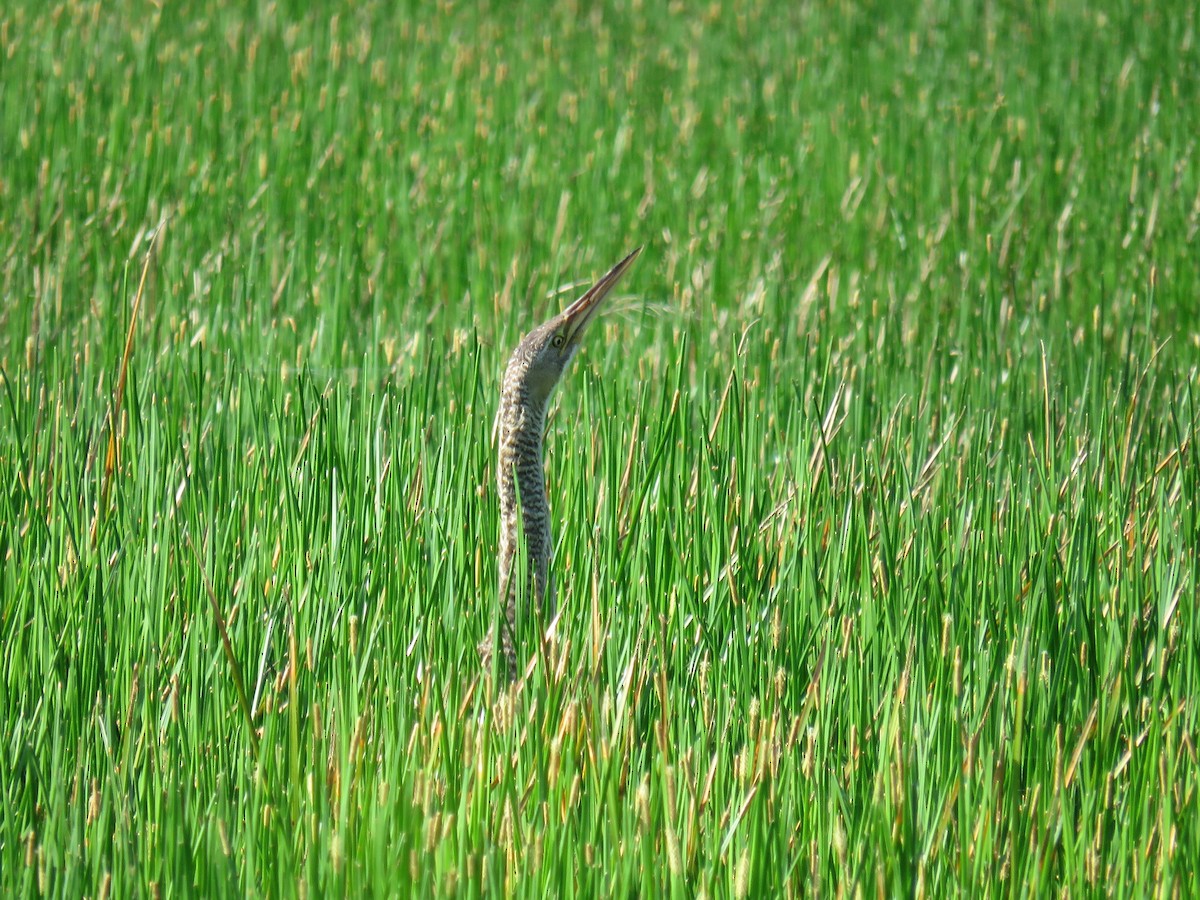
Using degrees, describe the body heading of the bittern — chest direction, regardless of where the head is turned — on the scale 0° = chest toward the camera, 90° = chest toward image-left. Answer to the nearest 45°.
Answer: approximately 270°
